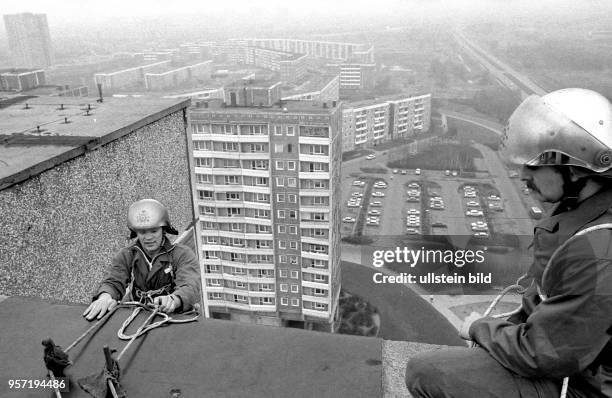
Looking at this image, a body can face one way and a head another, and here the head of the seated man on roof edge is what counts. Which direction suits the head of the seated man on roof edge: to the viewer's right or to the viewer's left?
to the viewer's left

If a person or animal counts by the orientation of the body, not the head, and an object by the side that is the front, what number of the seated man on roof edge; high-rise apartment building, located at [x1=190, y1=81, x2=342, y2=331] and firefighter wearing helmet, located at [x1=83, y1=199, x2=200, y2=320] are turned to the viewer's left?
1

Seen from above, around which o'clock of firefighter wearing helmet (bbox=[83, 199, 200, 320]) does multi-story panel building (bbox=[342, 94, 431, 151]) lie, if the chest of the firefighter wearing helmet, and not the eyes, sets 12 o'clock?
The multi-story panel building is roughly at 7 o'clock from the firefighter wearing helmet.

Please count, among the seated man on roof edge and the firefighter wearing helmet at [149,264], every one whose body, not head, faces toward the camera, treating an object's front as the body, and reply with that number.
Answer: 1

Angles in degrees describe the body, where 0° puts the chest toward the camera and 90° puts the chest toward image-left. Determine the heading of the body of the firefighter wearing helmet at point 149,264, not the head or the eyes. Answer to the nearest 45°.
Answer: approximately 0°

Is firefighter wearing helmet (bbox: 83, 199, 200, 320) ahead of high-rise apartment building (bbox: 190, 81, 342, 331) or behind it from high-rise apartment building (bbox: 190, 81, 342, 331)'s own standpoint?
ahead

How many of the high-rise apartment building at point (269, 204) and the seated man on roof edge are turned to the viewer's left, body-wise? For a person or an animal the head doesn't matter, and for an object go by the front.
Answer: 1

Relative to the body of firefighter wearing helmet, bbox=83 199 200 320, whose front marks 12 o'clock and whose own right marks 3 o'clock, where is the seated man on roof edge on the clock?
The seated man on roof edge is roughly at 11 o'clock from the firefighter wearing helmet.

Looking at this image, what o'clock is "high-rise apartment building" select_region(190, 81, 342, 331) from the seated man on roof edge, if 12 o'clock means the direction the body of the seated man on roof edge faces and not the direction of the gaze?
The high-rise apartment building is roughly at 2 o'clock from the seated man on roof edge.

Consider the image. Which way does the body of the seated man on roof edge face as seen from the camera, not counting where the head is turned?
to the viewer's left

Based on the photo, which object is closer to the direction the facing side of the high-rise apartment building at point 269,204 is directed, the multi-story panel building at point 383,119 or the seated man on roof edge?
the seated man on roof edge

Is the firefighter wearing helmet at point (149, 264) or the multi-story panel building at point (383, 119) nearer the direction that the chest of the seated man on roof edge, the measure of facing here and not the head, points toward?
the firefighter wearing helmet

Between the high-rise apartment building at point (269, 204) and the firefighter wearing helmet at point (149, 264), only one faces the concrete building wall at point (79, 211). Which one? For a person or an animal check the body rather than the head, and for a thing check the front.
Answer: the high-rise apartment building
